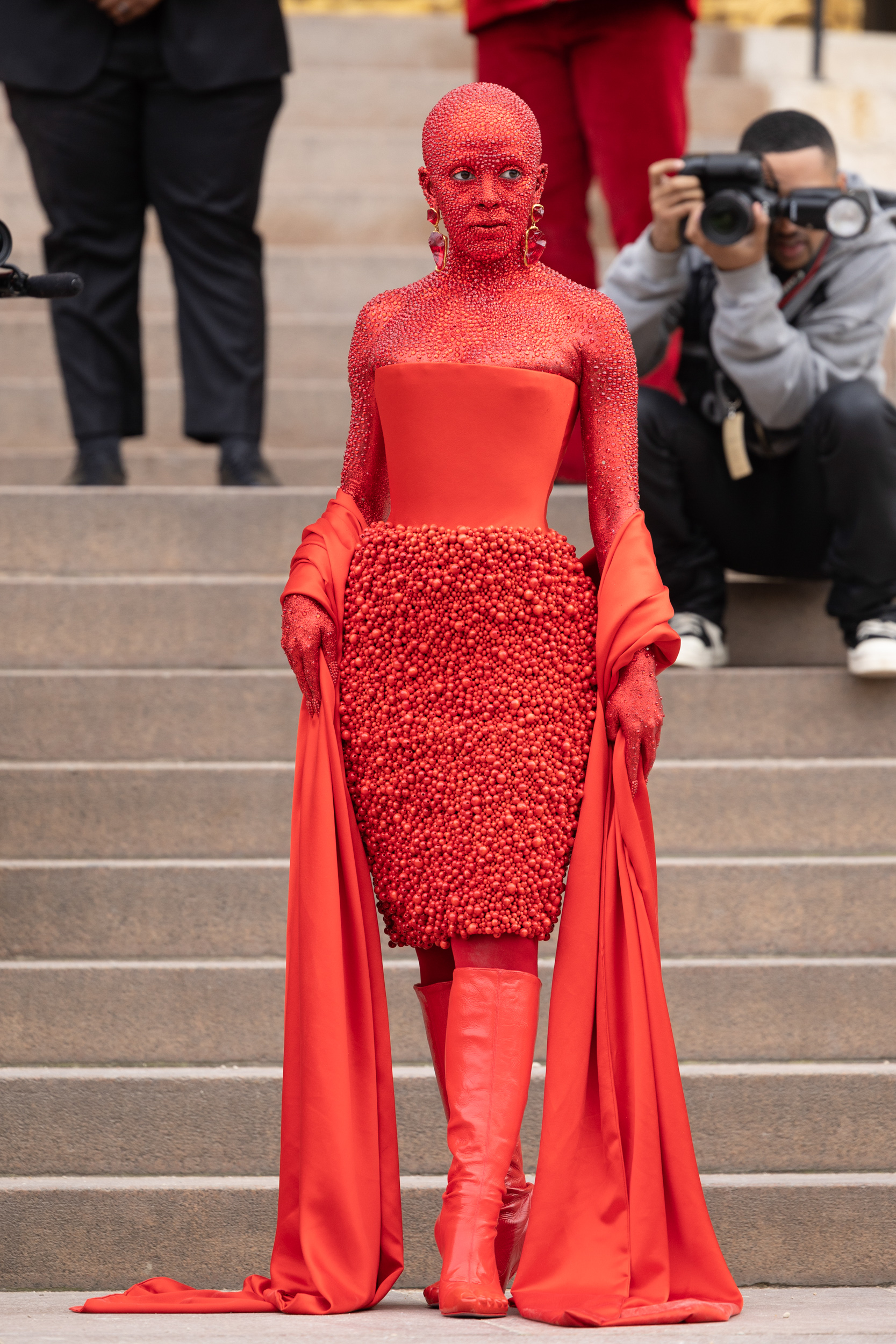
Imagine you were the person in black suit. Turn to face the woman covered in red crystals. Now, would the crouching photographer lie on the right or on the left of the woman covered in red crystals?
left

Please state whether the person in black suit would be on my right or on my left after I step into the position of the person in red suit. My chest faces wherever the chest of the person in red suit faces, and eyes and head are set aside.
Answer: on my right

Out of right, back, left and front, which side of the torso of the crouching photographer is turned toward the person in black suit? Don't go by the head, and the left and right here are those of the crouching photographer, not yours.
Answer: right

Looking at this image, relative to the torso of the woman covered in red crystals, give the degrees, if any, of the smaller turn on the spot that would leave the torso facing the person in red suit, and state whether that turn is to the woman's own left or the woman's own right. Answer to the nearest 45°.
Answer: approximately 180°

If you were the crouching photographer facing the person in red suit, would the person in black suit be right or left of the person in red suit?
left
